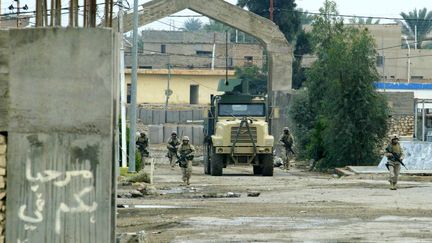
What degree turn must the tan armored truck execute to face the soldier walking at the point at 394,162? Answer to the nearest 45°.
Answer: approximately 45° to its left

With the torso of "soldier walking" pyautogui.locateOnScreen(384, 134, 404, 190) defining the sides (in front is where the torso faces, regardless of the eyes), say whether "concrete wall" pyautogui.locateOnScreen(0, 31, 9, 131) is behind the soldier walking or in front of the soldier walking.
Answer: in front

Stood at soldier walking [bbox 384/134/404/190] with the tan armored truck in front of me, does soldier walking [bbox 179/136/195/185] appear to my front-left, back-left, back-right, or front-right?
front-left

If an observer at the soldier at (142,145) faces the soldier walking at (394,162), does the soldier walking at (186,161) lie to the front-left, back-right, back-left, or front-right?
front-right

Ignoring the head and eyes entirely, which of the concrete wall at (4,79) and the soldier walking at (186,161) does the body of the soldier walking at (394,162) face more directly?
the concrete wall

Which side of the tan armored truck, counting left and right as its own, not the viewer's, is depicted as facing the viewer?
front

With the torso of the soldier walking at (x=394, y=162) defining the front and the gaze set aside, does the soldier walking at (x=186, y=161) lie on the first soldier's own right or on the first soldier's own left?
on the first soldier's own right

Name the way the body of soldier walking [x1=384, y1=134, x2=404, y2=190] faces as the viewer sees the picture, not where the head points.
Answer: toward the camera

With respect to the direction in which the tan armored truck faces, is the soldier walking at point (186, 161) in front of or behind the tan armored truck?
in front

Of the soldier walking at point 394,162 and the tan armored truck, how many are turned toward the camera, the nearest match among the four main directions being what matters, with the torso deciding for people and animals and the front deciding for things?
2
